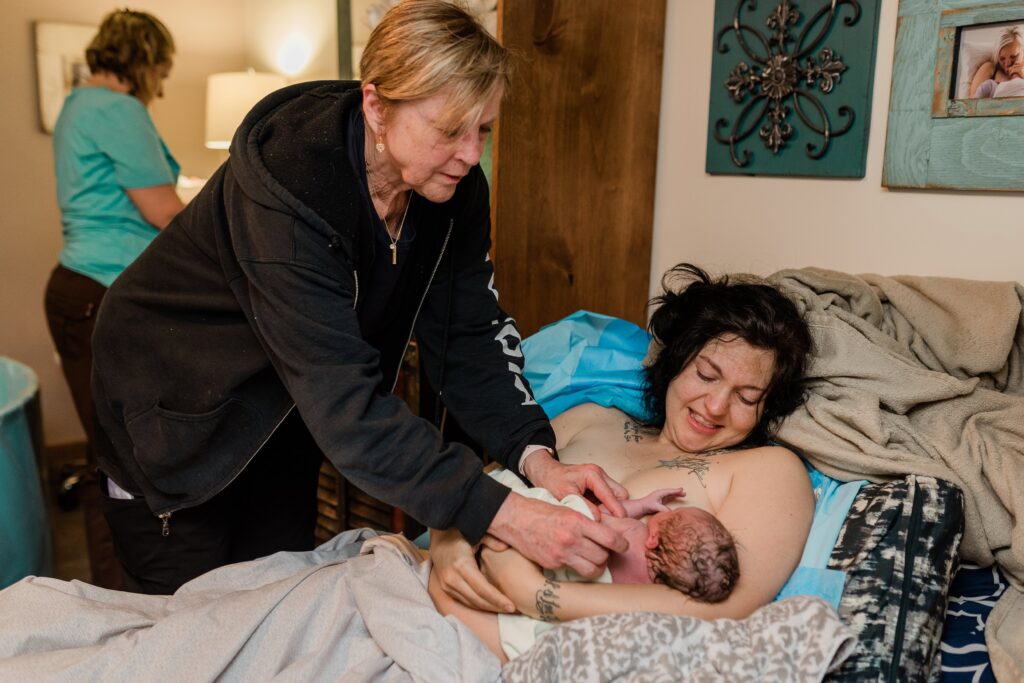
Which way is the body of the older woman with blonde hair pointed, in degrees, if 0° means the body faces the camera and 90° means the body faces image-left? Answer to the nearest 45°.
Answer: approximately 315°

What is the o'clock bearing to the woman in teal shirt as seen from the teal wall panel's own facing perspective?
The woman in teal shirt is roughly at 3 o'clock from the teal wall panel.

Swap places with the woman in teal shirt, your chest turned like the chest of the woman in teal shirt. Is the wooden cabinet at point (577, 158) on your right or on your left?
on your right

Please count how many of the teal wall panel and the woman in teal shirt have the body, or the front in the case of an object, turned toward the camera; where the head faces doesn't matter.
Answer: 1

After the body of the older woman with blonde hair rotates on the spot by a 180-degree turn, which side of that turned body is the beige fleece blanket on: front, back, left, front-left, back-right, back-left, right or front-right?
back-right

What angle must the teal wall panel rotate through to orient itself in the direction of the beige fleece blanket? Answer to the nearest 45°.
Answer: approximately 45° to its left

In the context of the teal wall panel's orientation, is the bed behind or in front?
in front

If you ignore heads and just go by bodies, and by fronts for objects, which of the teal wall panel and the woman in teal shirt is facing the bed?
the teal wall panel

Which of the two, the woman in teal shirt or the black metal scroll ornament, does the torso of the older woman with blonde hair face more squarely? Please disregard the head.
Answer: the black metal scroll ornament

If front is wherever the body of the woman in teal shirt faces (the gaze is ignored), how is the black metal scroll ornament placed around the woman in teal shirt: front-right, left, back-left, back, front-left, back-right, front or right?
right
